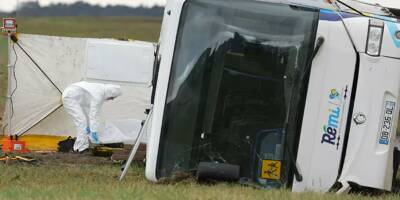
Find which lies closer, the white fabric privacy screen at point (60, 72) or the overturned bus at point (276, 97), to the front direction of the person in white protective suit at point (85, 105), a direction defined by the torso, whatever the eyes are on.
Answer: the overturned bus

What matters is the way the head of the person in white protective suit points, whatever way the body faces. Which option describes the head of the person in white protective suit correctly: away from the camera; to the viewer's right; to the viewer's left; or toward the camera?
to the viewer's right

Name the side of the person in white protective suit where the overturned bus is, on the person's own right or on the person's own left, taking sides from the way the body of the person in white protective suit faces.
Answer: on the person's own right

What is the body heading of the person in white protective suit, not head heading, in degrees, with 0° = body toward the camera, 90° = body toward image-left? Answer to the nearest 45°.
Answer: approximately 270°

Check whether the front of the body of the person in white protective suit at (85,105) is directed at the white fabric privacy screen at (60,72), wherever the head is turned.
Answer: no
